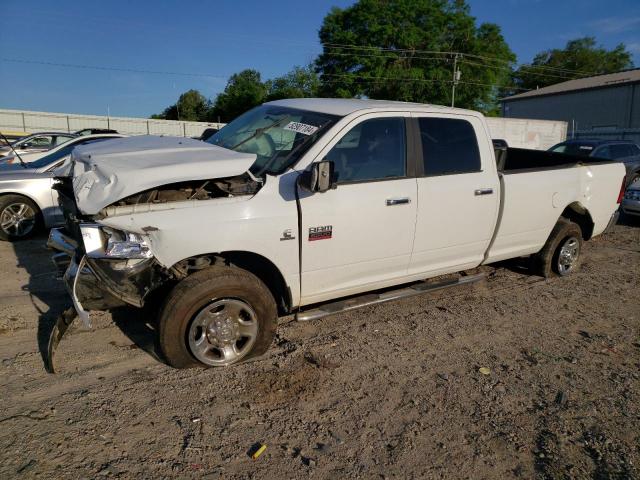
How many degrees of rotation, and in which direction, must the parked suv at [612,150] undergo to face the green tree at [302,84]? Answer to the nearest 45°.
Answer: approximately 90° to its right

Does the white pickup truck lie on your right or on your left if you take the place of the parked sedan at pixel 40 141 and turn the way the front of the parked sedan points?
on your left

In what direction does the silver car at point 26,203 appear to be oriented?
to the viewer's left

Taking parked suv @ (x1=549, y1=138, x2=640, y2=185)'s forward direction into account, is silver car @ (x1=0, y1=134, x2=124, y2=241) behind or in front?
in front

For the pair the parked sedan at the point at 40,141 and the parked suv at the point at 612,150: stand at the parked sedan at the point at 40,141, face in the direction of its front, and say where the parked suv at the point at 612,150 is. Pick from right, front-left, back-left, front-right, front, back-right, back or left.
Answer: back-left

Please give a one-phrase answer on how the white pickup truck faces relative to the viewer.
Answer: facing the viewer and to the left of the viewer

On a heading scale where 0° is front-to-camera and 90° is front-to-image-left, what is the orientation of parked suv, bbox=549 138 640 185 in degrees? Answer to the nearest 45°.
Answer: approximately 45°

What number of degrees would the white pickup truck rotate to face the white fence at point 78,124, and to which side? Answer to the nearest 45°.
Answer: approximately 90° to its right

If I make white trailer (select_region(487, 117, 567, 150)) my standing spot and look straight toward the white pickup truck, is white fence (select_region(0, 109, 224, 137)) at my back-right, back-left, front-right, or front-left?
front-right

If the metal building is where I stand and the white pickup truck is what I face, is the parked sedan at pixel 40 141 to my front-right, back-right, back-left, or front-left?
front-right
